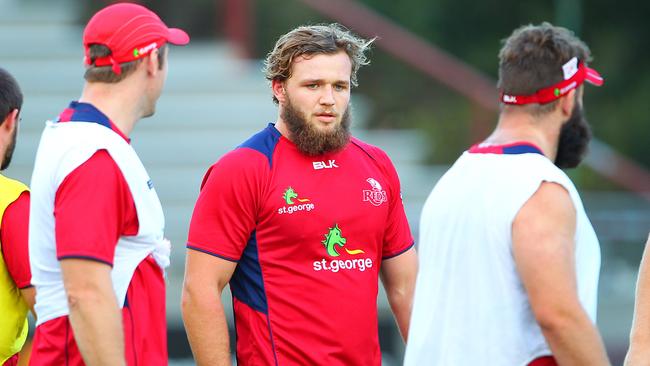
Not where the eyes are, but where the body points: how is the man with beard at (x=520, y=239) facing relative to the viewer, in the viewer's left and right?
facing away from the viewer and to the right of the viewer

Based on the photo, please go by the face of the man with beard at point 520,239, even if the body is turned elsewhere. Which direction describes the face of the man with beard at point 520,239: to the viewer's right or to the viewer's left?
to the viewer's right

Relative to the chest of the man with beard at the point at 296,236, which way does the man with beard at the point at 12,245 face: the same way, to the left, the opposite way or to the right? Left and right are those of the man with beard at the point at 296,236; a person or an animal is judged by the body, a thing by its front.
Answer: to the left

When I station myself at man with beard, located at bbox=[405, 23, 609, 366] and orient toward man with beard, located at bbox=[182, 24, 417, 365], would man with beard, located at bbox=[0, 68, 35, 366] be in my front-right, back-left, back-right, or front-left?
front-left

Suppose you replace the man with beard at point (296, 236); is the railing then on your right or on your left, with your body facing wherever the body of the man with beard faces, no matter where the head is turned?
on your left

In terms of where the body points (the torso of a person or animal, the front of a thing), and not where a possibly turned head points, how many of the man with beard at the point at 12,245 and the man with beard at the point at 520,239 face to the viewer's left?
0

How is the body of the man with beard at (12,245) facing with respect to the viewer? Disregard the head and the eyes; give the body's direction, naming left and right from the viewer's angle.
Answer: facing away from the viewer and to the right of the viewer
